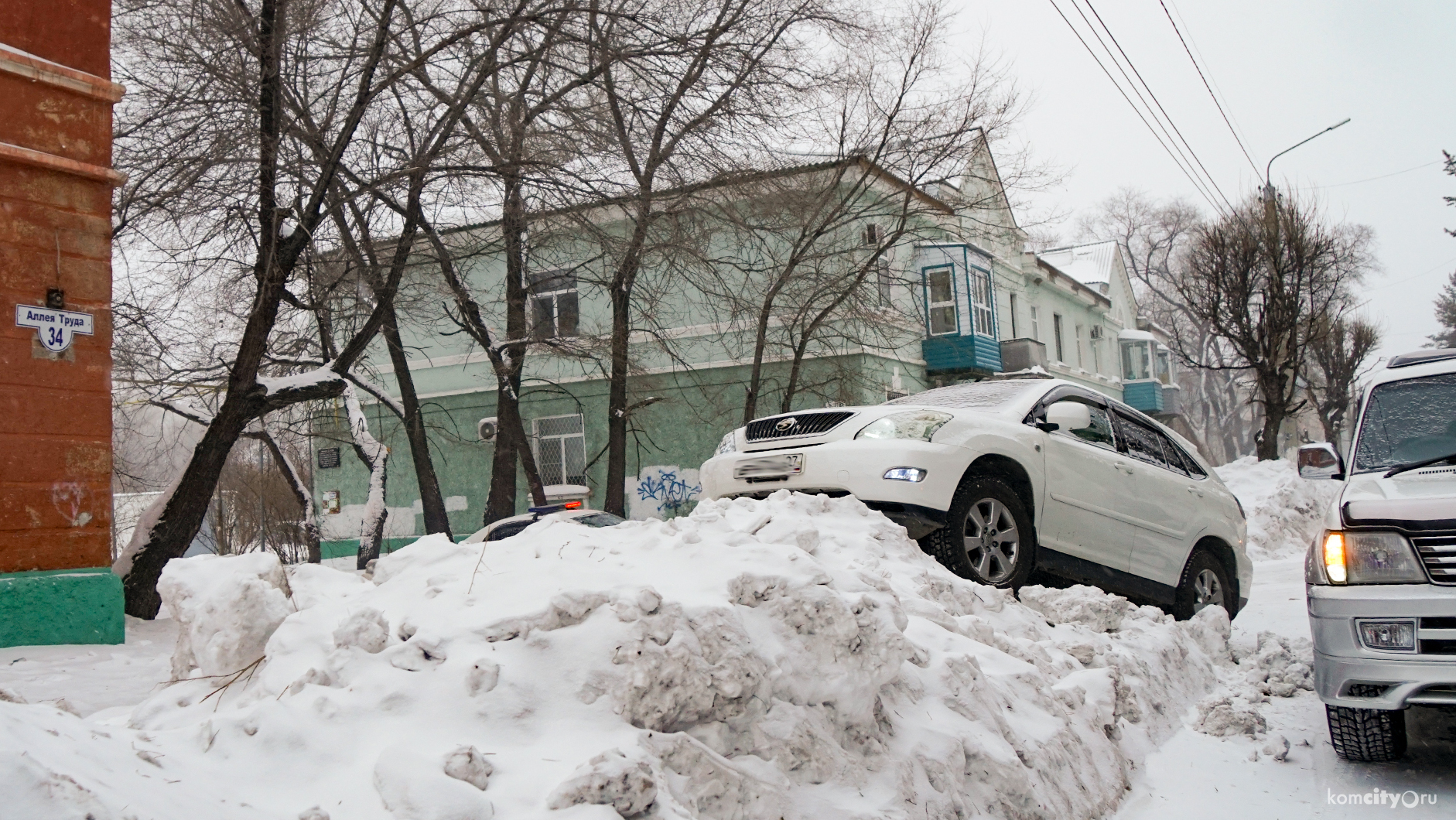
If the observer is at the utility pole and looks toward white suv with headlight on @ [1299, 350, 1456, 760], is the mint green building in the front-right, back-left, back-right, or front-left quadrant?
front-right

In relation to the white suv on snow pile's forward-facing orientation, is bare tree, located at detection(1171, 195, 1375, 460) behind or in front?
behind

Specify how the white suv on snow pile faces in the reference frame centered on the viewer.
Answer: facing the viewer and to the left of the viewer

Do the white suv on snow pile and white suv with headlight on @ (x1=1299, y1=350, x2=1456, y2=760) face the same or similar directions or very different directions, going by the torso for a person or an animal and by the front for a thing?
same or similar directions

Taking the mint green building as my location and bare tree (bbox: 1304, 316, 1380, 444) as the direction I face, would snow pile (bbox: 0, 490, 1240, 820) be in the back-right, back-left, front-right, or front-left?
back-right

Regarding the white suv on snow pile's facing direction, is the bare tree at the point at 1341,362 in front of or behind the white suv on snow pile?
behind

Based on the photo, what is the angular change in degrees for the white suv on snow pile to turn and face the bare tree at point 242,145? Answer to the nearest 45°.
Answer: approximately 45° to its right

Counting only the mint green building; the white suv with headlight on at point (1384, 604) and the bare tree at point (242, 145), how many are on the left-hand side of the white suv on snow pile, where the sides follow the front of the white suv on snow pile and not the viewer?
1

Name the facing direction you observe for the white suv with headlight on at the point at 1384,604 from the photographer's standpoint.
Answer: facing the viewer

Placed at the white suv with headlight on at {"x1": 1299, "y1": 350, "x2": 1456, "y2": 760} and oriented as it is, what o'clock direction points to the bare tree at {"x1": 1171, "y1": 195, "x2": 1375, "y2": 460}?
The bare tree is roughly at 6 o'clock from the white suv with headlight on.

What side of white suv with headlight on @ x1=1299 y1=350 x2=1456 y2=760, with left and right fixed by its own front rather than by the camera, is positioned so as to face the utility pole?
back

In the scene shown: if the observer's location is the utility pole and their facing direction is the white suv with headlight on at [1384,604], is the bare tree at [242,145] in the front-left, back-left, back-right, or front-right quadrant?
front-right

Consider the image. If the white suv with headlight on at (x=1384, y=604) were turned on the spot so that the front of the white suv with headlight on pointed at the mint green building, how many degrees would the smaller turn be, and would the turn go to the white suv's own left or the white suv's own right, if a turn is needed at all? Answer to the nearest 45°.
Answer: approximately 135° to the white suv's own right

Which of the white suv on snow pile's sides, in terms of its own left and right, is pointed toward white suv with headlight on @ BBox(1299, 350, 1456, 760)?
left

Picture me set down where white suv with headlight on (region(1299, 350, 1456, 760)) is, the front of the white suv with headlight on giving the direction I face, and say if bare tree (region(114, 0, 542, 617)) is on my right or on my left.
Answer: on my right

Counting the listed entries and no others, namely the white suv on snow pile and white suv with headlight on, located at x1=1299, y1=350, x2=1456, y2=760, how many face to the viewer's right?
0
